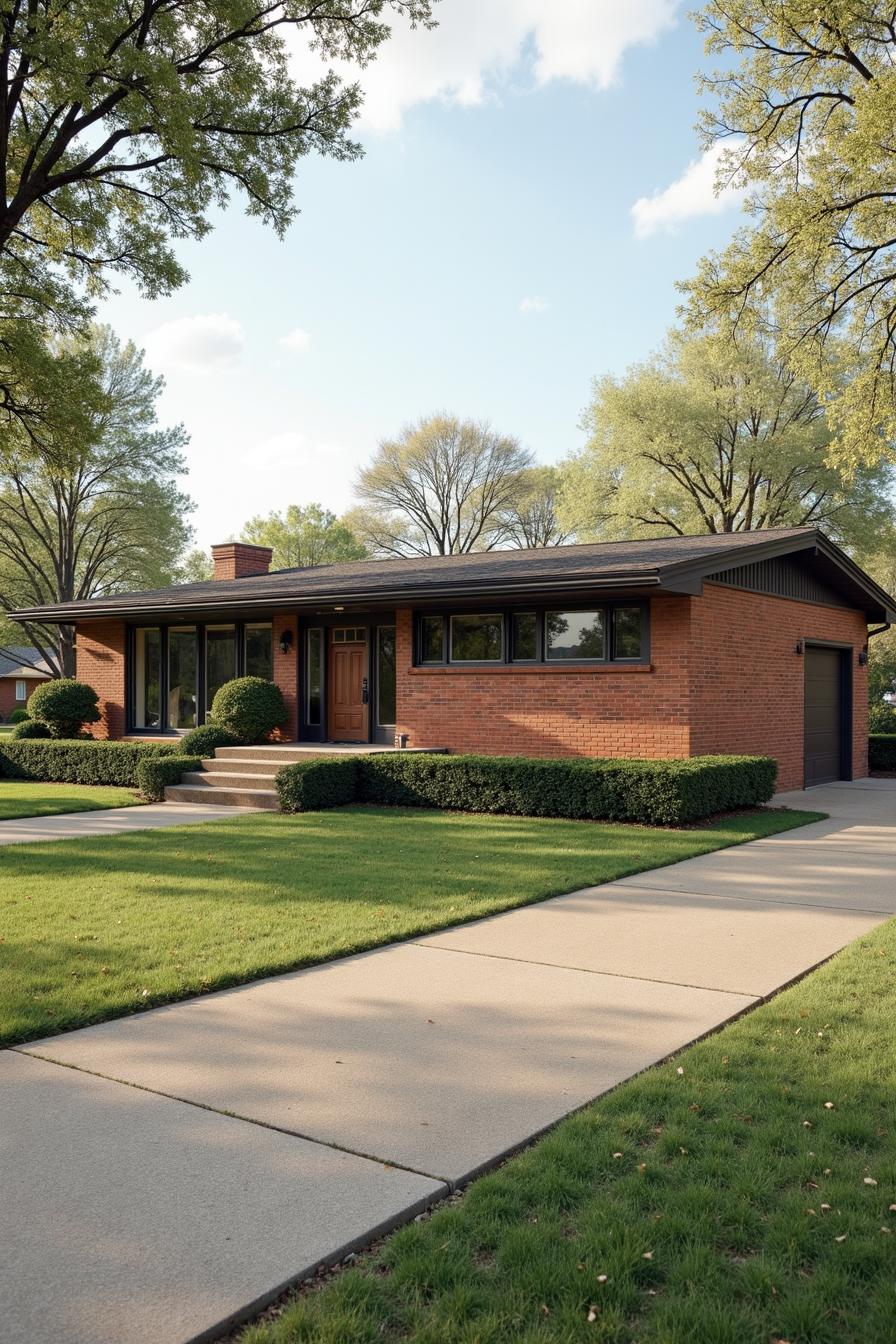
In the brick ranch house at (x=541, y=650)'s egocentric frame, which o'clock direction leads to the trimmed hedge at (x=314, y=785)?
The trimmed hedge is roughly at 12 o'clock from the brick ranch house.

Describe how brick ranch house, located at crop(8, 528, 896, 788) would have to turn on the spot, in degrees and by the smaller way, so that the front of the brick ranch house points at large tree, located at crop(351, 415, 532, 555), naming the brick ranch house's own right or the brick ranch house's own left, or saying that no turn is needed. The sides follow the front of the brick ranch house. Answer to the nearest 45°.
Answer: approximately 135° to the brick ranch house's own right

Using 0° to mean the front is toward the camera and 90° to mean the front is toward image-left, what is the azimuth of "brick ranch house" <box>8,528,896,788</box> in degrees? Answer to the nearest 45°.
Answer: approximately 45°

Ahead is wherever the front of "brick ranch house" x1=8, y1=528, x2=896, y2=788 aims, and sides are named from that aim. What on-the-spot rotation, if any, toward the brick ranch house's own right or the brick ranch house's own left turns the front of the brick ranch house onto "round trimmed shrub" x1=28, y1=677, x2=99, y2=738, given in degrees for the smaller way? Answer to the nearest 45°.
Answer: approximately 90° to the brick ranch house's own right

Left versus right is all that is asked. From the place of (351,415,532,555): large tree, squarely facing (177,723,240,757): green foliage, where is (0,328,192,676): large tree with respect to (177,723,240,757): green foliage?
right

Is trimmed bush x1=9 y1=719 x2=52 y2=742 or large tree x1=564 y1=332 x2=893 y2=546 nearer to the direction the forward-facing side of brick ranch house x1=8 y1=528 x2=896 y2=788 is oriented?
the trimmed bush

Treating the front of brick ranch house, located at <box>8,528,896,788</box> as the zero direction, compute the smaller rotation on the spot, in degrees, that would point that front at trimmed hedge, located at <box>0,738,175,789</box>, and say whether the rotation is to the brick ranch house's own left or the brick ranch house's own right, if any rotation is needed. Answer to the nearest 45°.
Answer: approximately 45° to the brick ranch house's own right

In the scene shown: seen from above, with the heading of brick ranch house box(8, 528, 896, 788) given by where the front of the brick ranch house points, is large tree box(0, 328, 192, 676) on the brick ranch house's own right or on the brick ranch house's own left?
on the brick ranch house's own right

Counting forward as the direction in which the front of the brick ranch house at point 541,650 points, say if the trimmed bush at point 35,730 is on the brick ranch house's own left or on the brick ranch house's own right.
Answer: on the brick ranch house's own right
